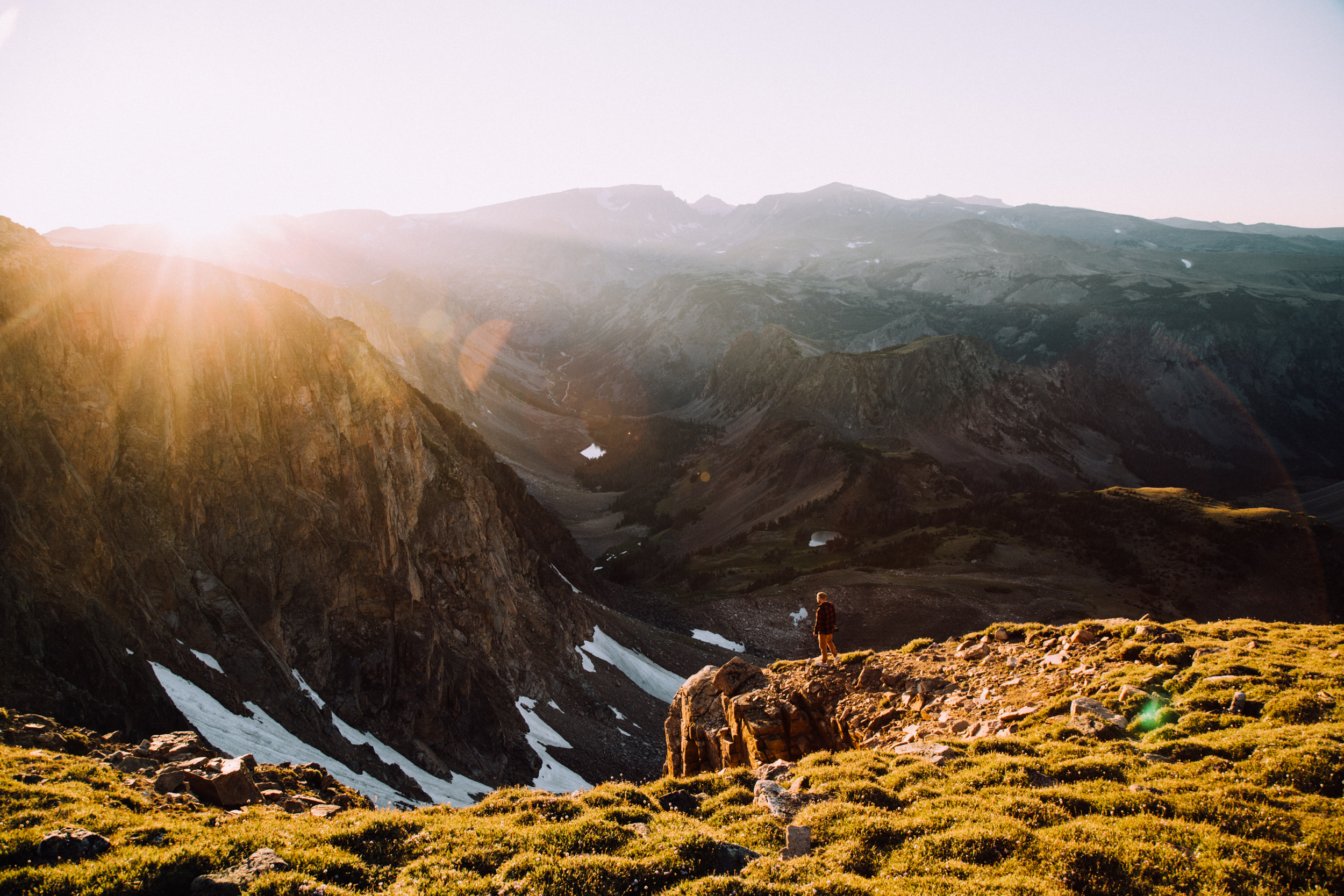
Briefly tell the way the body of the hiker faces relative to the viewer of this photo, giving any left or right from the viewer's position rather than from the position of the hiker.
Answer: facing away from the viewer and to the left of the viewer

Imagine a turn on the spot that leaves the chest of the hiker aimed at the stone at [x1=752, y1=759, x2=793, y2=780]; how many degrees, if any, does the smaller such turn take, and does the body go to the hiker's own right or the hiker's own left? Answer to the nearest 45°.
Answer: approximately 135° to the hiker's own left

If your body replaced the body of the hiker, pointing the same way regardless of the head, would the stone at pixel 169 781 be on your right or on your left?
on your left

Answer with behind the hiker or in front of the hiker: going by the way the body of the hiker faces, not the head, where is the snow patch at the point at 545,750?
in front

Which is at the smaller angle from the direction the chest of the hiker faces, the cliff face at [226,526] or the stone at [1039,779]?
the cliff face
